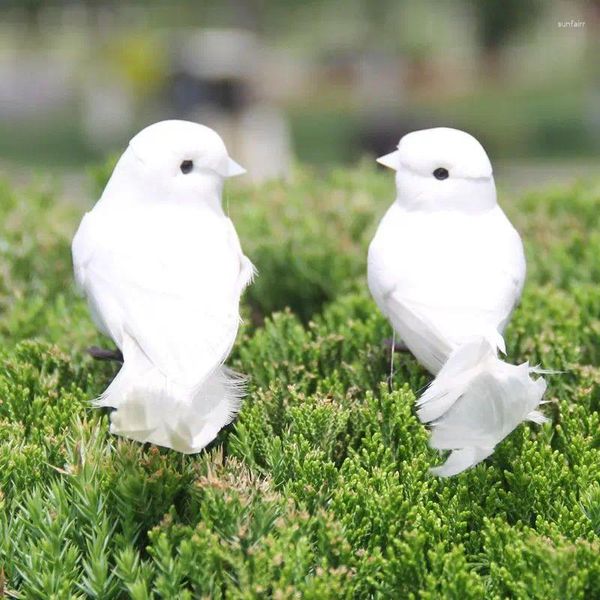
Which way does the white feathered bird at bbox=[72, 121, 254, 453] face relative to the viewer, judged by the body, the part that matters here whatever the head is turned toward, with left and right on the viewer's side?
facing away from the viewer and to the right of the viewer

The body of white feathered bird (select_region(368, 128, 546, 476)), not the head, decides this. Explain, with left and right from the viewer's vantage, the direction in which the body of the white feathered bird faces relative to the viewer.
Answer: facing away from the viewer and to the left of the viewer
